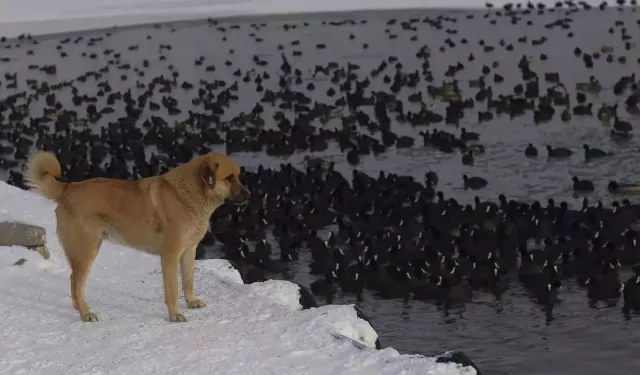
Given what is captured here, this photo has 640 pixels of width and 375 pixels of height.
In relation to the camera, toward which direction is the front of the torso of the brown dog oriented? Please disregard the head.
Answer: to the viewer's right

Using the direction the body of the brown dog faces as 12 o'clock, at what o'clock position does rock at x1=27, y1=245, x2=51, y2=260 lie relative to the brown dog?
The rock is roughly at 8 o'clock from the brown dog.

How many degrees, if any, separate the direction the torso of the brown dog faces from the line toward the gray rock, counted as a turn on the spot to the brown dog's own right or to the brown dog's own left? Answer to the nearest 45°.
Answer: approximately 135° to the brown dog's own left
